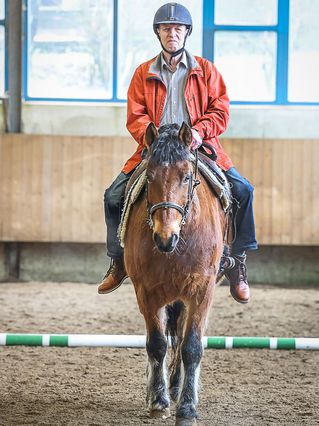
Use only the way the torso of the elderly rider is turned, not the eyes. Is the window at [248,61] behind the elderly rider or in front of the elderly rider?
behind

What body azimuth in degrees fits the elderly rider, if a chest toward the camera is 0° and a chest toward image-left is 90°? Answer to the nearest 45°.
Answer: approximately 0°

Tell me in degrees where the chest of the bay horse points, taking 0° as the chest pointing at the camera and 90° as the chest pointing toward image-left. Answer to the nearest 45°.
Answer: approximately 0°

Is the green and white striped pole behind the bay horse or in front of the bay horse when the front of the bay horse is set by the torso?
behind

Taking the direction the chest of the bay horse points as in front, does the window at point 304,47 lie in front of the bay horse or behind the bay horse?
behind

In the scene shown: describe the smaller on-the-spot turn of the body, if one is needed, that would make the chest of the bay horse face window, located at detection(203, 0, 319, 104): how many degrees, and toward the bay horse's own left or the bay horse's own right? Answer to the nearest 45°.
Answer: approximately 180°

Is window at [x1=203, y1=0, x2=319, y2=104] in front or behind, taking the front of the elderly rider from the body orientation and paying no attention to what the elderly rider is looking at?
behind
